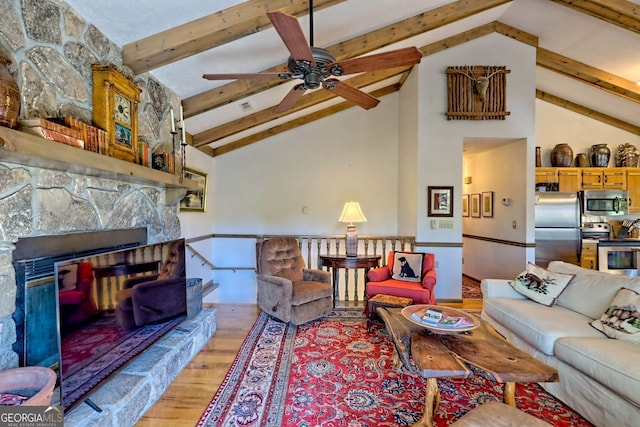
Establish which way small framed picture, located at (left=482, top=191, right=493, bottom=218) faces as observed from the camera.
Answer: facing the viewer and to the left of the viewer

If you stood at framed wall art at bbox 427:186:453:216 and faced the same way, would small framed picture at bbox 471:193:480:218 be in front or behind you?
behind

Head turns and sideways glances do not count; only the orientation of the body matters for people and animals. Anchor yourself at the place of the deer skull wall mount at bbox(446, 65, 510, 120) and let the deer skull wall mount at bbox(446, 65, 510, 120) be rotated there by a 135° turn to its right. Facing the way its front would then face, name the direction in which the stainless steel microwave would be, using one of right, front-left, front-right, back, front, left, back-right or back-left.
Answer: right

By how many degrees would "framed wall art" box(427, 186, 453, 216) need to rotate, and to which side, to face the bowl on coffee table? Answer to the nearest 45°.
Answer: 0° — it already faces it

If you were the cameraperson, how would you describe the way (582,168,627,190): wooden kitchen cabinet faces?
facing the viewer

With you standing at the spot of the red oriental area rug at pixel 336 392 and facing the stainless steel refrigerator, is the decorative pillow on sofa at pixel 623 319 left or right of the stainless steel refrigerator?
right

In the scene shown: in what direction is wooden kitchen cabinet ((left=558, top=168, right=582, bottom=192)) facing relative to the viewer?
toward the camera

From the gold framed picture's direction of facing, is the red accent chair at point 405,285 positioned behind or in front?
in front

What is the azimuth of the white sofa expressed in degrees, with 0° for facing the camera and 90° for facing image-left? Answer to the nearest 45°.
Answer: approximately 45°

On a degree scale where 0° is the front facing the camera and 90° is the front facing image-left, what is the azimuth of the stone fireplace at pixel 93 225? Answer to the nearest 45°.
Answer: approximately 315°

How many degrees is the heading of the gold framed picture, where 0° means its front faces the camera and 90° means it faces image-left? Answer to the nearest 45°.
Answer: approximately 315°

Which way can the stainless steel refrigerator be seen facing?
toward the camera

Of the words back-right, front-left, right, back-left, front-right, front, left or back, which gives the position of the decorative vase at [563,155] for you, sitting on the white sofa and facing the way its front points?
back-right

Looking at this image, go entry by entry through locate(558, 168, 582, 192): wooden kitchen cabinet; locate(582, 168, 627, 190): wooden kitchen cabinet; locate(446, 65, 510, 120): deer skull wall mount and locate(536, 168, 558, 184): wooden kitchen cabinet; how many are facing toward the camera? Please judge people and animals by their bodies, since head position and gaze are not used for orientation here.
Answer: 4

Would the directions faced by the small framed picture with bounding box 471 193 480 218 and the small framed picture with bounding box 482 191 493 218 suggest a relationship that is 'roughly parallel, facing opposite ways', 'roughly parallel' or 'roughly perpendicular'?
roughly parallel
